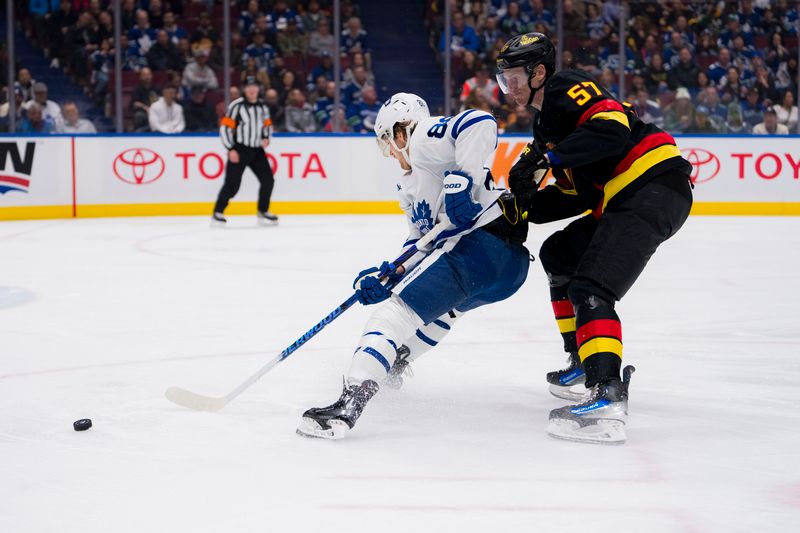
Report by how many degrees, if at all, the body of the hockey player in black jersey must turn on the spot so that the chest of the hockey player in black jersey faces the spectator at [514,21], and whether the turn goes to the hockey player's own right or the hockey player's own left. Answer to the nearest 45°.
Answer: approximately 90° to the hockey player's own right

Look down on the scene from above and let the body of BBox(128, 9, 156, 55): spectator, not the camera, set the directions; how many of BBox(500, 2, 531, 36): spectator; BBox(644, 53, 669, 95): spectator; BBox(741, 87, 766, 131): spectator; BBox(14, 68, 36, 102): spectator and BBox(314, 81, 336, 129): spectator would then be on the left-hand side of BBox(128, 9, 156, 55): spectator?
4

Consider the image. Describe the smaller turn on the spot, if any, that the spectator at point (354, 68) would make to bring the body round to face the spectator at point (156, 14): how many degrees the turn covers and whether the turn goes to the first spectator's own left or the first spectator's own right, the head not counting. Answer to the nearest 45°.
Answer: approximately 90° to the first spectator's own right

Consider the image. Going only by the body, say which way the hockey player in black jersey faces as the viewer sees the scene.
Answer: to the viewer's left

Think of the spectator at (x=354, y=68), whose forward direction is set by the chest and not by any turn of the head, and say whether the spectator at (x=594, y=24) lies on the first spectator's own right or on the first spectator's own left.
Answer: on the first spectator's own left

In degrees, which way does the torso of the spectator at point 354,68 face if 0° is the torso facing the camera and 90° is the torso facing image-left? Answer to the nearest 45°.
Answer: approximately 0°

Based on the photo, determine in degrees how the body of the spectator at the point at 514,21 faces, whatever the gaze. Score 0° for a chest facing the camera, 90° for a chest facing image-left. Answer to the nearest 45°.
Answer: approximately 0°
